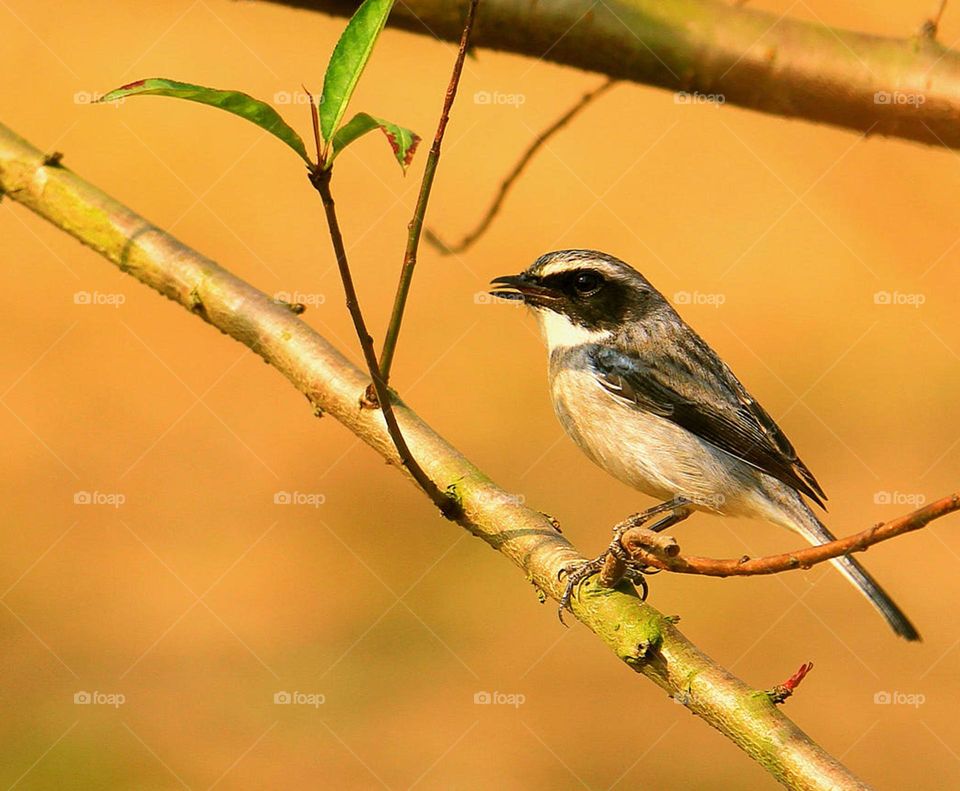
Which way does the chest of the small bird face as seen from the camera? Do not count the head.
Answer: to the viewer's left

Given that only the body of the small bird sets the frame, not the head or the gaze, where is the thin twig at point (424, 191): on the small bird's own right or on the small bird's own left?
on the small bird's own right
